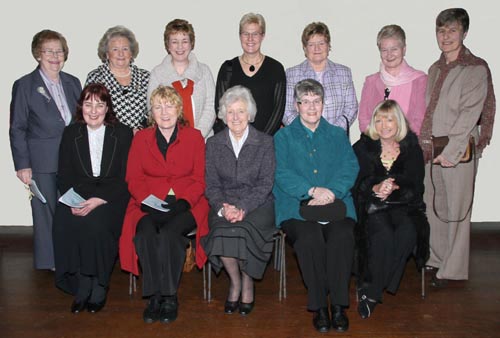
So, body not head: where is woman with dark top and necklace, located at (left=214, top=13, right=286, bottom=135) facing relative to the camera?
toward the camera

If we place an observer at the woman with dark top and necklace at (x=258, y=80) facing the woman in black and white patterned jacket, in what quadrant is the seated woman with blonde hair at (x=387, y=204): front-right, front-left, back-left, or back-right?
back-left

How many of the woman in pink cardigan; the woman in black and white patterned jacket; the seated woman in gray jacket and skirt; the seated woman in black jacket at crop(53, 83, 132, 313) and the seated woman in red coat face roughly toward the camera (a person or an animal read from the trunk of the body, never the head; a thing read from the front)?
5

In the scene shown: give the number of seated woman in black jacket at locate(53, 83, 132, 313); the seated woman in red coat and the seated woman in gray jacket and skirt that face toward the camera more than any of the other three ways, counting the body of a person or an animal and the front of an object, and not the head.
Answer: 3

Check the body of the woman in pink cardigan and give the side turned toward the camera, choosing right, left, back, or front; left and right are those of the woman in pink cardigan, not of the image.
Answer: front

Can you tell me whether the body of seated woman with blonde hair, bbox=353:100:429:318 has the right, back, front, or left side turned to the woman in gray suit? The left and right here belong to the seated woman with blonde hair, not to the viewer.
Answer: right

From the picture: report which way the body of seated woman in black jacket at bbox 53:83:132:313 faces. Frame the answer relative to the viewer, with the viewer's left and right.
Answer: facing the viewer

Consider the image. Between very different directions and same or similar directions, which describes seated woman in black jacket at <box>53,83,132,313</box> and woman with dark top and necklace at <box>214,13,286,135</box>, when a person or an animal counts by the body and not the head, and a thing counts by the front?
same or similar directions

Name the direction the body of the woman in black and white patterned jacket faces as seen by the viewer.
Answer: toward the camera

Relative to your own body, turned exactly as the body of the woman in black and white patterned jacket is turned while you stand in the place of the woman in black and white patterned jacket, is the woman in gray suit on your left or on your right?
on your right

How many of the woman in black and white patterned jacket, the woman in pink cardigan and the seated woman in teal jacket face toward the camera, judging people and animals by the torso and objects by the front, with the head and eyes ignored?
3

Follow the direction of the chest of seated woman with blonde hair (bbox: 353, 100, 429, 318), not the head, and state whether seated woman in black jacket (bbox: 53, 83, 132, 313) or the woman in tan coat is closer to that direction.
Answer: the seated woman in black jacket

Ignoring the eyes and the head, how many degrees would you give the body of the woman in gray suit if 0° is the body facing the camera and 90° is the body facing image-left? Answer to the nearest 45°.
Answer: approximately 315°

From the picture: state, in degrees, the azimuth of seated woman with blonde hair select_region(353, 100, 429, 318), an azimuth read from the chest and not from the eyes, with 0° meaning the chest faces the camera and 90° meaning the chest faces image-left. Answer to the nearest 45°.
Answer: approximately 0°

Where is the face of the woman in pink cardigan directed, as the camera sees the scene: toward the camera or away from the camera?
toward the camera
